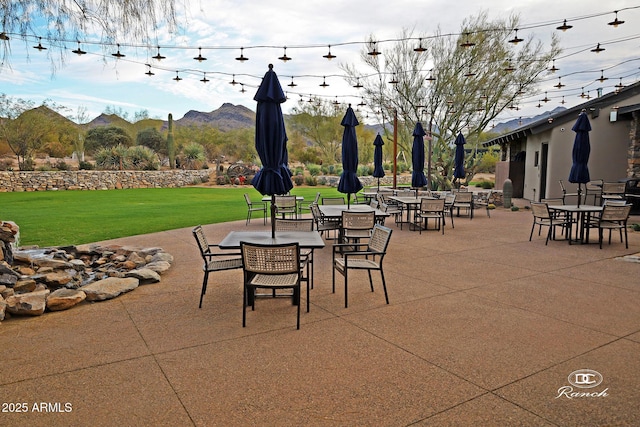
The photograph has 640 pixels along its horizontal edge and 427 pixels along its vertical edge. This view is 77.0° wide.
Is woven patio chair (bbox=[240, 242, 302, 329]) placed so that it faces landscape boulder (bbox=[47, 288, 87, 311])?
no

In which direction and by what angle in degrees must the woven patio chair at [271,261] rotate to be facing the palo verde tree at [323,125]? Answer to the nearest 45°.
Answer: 0° — it already faces it

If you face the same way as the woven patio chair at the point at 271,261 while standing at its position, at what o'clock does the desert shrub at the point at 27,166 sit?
The desert shrub is roughly at 11 o'clock from the woven patio chair.

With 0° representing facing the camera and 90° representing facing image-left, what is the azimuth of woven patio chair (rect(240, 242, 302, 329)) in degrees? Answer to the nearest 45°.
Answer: approximately 180°

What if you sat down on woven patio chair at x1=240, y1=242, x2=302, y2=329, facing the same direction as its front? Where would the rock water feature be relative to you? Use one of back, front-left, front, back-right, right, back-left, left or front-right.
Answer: front-left

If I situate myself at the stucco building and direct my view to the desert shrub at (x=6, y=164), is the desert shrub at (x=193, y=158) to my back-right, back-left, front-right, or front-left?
front-right

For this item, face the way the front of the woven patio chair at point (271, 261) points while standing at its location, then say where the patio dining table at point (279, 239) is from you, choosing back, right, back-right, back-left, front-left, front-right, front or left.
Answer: front

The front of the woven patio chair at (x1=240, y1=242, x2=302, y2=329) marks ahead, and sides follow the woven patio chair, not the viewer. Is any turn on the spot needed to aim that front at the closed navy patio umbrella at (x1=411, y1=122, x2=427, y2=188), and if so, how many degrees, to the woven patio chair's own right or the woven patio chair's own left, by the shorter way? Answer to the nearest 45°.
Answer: approximately 45° to the woven patio chair's own right

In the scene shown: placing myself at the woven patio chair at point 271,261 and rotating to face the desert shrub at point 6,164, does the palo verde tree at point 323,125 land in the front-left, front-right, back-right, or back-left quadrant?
front-right

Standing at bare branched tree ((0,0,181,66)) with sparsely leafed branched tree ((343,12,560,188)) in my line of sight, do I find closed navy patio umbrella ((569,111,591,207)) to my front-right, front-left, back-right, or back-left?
front-right

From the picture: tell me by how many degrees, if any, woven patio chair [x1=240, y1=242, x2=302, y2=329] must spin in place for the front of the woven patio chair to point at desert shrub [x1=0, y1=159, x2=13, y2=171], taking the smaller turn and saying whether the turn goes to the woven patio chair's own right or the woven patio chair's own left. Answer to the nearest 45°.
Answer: approximately 45° to the woven patio chair's own left

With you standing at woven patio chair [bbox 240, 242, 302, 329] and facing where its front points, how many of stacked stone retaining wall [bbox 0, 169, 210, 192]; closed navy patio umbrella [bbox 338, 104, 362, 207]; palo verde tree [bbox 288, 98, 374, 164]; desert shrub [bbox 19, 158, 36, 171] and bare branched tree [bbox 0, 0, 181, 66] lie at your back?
0

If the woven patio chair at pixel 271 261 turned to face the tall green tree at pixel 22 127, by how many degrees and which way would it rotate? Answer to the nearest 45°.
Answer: approximately 45° to its left

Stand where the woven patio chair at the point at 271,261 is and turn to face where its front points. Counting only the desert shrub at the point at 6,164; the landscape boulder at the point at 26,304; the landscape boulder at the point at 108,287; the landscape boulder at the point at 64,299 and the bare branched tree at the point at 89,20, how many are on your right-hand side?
0

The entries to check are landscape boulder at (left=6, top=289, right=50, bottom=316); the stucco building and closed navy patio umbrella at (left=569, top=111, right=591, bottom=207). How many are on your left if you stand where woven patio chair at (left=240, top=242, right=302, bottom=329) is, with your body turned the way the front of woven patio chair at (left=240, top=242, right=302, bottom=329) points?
1

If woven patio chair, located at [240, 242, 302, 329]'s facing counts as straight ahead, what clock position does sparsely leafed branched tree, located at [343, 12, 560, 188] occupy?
The sparsely leafed branched tree is roughly at 1 o'clock from the woven patio chair.
